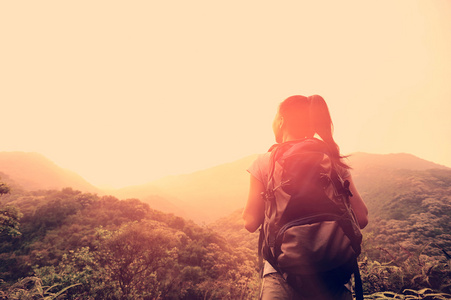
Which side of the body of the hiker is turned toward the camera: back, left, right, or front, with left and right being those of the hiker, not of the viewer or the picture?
back
